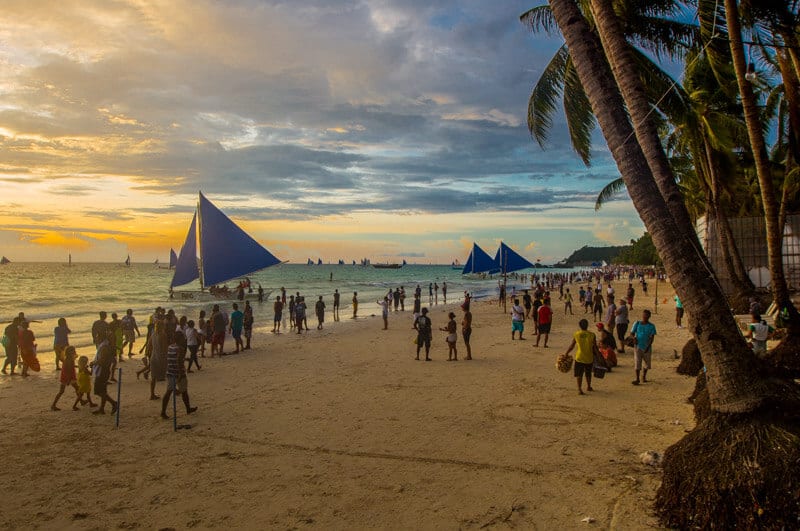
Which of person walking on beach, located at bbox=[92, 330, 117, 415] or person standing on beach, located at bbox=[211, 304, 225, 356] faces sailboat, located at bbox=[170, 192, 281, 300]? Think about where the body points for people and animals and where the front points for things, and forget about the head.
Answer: person standing on beach, located at bbox=[211, 304, 225, 356]

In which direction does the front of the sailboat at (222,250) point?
to the viewer's left

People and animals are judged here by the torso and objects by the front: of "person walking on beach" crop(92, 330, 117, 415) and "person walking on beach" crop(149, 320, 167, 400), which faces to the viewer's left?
"person walking on beach" crop(92, 330, 117, 415)

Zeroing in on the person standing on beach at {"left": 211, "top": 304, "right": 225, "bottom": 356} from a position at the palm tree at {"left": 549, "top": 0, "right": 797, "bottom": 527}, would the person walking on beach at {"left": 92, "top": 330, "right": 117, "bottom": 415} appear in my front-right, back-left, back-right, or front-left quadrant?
front-left

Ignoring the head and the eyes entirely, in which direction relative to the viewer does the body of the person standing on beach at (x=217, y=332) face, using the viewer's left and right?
facing away from the viewer

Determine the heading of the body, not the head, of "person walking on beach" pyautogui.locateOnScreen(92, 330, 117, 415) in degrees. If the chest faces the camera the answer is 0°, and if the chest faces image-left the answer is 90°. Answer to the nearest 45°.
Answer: approximately 90°

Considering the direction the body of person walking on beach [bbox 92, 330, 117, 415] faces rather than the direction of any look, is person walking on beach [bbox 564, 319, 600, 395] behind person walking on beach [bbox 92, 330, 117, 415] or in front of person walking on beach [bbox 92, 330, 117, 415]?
behind
